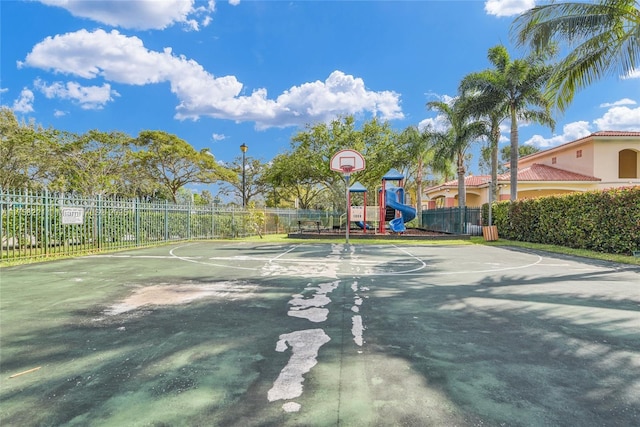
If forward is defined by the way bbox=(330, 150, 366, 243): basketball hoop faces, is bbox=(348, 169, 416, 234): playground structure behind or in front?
behind

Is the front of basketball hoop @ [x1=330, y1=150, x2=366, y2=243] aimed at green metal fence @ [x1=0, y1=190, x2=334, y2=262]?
no

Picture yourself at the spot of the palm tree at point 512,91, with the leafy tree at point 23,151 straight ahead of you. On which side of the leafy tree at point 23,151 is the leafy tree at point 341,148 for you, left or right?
right

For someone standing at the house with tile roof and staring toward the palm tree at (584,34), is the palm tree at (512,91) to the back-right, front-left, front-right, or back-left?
front-right

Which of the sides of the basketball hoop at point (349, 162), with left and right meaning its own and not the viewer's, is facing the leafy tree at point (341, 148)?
back

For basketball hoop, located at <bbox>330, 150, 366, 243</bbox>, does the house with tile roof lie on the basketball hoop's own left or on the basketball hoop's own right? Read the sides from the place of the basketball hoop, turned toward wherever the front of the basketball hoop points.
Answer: on the basketball hoop's own left

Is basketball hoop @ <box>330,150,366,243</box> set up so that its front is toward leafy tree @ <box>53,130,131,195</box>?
no

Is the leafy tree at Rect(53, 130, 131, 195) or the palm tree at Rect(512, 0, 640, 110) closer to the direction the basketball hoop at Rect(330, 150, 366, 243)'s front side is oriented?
the palm tree

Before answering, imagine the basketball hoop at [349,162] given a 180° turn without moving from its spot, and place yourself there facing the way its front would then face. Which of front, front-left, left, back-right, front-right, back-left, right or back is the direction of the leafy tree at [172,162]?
front-left

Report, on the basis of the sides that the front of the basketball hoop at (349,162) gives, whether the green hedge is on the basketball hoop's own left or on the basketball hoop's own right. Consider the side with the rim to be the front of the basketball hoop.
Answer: on the basketball hoop's own left

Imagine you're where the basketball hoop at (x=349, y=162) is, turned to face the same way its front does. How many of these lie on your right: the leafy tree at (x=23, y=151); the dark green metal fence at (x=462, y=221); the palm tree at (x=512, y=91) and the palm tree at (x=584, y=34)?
1

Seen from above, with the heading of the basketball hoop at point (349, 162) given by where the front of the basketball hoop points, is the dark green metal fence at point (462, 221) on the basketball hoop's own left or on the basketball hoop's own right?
on the basketball hoop's own left

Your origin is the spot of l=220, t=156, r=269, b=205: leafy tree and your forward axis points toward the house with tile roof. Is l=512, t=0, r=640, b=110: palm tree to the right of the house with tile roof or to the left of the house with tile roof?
right

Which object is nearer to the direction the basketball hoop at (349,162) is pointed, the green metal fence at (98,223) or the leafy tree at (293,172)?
the green metal fence

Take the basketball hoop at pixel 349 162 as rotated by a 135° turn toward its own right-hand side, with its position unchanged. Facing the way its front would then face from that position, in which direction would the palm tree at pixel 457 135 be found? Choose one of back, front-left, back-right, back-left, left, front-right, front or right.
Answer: right

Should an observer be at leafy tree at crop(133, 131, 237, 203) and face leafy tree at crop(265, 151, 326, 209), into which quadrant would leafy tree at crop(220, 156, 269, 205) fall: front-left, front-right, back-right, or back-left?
front-left

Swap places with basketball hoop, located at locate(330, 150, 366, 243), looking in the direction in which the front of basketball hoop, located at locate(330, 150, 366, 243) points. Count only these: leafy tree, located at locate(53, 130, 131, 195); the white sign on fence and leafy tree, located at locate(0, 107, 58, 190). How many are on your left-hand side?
0

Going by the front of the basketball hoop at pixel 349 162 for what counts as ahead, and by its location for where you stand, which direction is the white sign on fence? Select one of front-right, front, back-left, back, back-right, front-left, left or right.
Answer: front-right

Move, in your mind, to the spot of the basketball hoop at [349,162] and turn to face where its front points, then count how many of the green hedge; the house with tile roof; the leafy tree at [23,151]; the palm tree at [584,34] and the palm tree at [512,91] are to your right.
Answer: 1

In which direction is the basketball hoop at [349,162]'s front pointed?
toward the camera

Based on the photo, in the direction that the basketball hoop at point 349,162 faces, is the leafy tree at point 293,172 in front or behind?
behind
